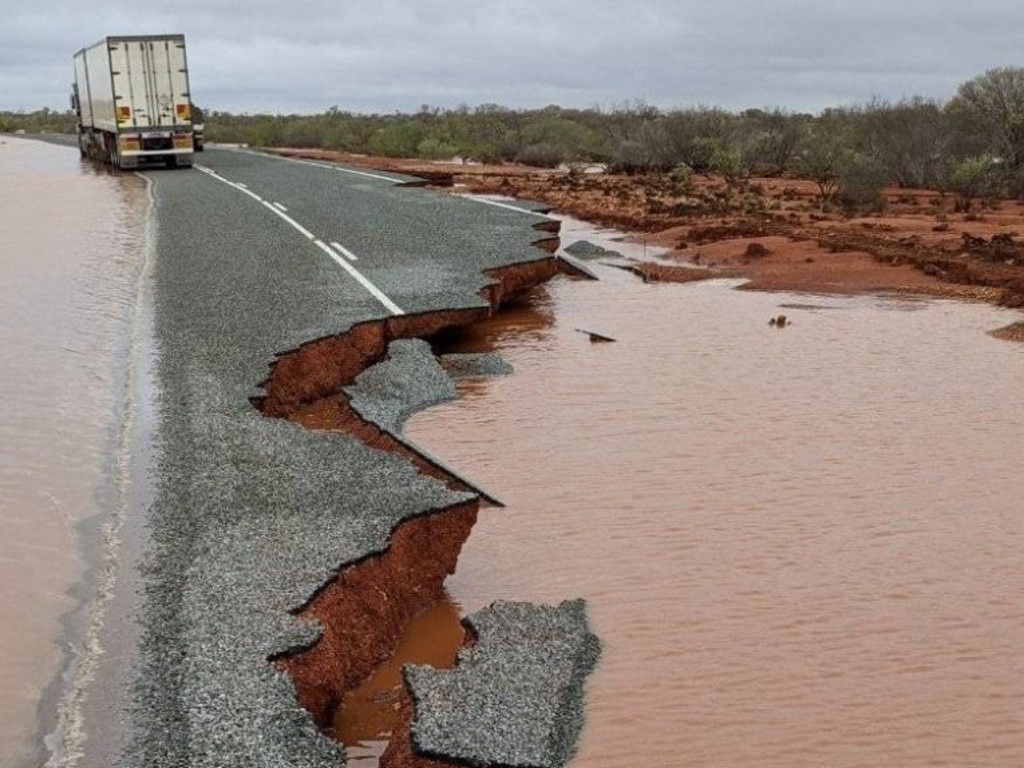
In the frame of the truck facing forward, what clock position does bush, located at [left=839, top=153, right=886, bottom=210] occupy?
The bush is roughly at 4 o'clock from the truck.

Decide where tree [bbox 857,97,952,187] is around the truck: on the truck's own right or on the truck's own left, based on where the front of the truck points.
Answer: on the truck's own right

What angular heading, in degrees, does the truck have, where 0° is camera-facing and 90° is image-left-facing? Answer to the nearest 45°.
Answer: approximately 180°

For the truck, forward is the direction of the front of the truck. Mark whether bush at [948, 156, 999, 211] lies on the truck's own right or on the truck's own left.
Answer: on the truck's own right
